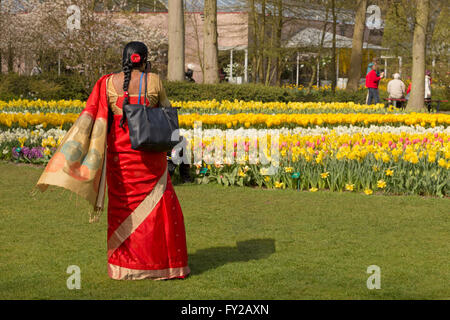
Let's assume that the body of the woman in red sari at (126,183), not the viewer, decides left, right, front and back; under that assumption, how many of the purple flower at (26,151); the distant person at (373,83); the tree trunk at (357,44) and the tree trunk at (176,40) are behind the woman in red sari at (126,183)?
0

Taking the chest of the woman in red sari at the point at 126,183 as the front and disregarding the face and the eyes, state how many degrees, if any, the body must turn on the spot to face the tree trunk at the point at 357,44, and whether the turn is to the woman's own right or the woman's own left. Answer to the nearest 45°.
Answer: approximately 45° to the woman's own right

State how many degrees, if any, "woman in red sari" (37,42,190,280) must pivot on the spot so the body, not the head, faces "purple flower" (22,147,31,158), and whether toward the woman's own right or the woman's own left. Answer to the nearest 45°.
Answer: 0° — they already face it

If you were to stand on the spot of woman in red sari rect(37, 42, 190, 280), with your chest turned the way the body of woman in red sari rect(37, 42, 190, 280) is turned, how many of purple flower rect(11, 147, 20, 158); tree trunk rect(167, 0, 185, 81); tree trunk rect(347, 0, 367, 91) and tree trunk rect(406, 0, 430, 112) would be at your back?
0

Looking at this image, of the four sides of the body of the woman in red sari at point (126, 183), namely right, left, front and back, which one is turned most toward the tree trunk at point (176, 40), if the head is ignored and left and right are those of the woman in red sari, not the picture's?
front

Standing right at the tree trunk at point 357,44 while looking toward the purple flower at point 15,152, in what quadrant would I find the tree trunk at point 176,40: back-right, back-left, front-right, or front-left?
front-right

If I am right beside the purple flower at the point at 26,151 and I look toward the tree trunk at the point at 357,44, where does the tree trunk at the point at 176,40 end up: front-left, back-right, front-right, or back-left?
front-left

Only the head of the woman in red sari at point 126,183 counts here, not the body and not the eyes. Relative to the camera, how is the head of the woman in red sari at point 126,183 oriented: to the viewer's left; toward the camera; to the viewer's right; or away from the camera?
away from the camera

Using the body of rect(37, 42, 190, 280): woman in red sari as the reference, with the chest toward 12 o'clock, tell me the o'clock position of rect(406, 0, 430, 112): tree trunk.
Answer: The tree trunk is roughly at 1 o'clock from the woman in red sari.

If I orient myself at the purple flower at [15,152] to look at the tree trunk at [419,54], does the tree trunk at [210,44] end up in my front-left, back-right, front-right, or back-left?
front-left

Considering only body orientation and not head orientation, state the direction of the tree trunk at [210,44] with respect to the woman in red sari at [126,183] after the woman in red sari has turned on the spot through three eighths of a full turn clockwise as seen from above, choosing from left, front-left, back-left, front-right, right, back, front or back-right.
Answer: back-left

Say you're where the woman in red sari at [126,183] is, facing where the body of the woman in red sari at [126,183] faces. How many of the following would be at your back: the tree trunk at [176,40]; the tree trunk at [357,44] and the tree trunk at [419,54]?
0

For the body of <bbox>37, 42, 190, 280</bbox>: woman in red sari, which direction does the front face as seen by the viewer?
away from the camera

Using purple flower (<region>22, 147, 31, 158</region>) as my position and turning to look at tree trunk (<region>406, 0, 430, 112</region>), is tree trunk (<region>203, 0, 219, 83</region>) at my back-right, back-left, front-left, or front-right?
front-left
